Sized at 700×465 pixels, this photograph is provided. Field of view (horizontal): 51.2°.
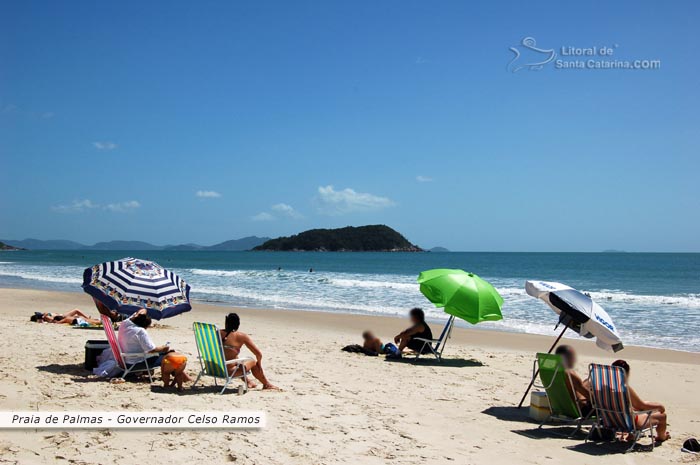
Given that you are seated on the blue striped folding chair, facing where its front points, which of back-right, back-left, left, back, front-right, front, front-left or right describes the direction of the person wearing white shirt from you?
back-left

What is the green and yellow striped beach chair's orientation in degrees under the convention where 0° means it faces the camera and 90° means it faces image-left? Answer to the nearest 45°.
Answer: approximately 225°

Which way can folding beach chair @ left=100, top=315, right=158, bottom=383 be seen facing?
to the viewer's right

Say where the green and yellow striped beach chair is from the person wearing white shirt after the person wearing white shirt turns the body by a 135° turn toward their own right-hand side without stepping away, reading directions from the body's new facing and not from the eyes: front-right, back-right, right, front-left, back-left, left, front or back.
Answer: left

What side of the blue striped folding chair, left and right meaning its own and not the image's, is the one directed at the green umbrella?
left

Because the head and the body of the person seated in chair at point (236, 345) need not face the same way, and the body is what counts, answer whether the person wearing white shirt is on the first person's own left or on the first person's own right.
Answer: on the first person's own left

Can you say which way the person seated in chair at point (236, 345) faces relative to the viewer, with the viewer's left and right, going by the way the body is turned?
facing away from the viewer and to the right of the viewer

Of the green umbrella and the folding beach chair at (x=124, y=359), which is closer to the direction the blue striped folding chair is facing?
the green umbrella

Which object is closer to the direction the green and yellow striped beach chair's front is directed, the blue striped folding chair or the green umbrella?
the green umbrella

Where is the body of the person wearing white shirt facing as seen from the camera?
to the viewer's right

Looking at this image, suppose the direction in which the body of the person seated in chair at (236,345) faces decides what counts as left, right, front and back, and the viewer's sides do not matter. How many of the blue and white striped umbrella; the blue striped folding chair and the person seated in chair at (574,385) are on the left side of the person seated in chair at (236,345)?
1

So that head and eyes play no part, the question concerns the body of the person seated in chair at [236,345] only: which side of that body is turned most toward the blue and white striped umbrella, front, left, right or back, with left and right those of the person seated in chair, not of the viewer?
left

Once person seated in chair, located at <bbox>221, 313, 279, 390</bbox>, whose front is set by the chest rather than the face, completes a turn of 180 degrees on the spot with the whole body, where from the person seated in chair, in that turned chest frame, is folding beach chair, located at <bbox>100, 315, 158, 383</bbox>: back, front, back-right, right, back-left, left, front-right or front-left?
front-right
